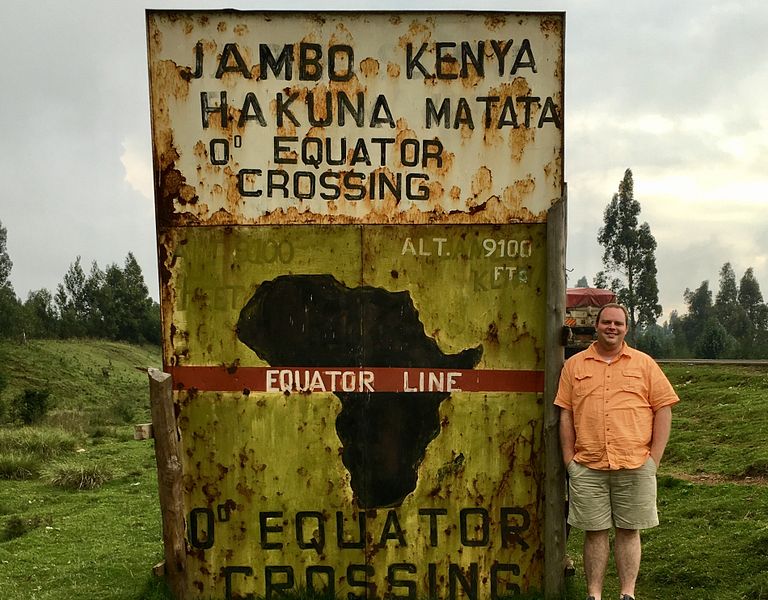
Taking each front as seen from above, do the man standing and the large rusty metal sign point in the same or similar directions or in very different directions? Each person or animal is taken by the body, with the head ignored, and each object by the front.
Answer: same or similar directions

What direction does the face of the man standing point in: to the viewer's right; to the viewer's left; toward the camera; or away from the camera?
toward the camera

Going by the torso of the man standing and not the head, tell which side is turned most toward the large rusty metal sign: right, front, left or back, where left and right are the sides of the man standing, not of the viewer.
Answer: right

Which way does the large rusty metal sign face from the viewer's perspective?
toward the camera

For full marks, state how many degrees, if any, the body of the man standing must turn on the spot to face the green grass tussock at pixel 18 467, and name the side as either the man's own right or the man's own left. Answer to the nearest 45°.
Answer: approximately 135° to the man's own right

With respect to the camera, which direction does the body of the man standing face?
toward the camera
